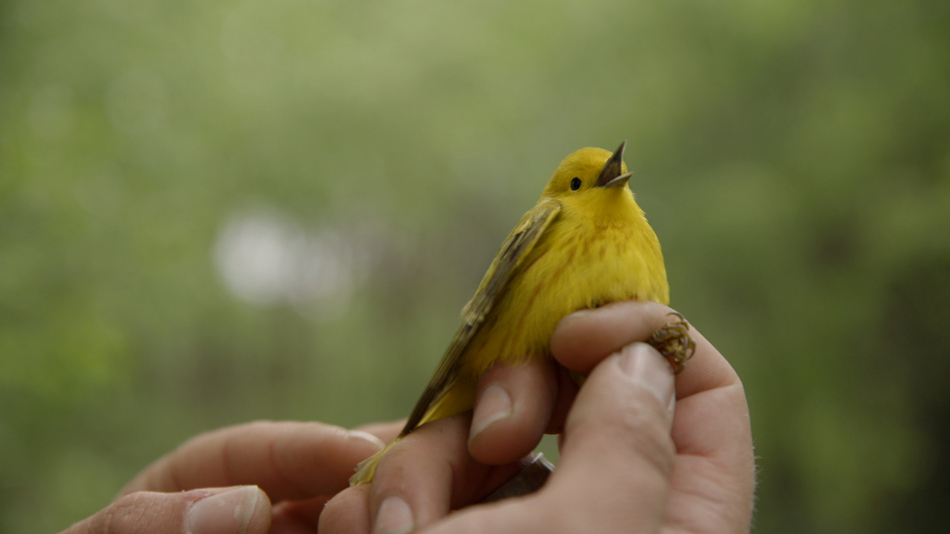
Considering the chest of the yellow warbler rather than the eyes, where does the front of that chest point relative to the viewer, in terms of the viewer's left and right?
facing the viewer and to the right of the viewer
